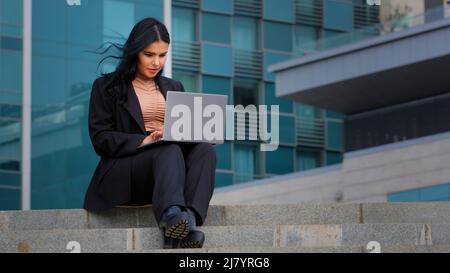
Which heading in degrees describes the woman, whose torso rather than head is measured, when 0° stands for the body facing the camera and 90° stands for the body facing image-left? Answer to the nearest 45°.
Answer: approximately 315°
